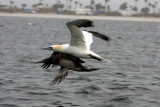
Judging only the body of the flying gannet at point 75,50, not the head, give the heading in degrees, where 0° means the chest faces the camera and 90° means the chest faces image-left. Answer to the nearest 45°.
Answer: approximately 90°
